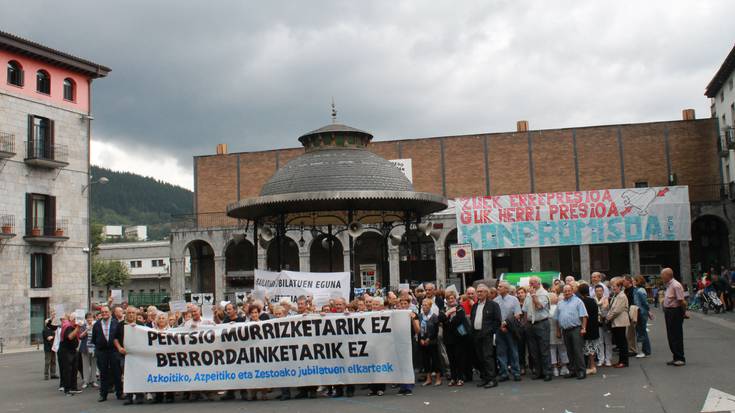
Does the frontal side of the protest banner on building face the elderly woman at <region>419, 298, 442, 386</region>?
yes

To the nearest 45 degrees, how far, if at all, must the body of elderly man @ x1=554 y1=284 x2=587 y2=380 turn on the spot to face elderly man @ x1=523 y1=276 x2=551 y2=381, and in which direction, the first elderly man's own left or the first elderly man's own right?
approximately 45° to the first elderly man's own right

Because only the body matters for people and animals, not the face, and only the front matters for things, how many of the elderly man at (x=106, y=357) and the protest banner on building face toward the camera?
2

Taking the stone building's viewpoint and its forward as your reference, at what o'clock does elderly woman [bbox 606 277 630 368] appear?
The elderly woman is roughly at 1 o'clock from the stone building.

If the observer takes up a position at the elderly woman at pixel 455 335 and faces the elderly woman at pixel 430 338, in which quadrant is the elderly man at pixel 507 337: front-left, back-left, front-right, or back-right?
back-right

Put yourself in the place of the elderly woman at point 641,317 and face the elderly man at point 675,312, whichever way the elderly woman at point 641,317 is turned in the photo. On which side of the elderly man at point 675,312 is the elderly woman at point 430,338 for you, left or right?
right

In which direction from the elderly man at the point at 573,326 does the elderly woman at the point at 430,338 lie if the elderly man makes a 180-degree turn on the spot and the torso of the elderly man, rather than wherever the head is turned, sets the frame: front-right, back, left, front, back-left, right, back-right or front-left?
back-left

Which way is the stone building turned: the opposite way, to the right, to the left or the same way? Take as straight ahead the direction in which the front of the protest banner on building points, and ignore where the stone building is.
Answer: to the left

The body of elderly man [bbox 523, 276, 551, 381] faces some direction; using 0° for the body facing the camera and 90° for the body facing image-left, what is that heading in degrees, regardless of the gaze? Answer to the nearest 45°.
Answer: approximately 45°

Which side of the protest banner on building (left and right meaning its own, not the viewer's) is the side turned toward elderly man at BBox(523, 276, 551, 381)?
front

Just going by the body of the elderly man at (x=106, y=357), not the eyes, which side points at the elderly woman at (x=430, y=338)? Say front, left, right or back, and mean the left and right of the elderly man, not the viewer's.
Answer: left

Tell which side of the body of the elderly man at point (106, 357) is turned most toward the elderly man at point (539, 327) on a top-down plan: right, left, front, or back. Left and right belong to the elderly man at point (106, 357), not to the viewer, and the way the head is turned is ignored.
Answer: left

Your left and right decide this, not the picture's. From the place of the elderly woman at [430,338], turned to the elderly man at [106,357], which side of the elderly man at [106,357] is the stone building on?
right

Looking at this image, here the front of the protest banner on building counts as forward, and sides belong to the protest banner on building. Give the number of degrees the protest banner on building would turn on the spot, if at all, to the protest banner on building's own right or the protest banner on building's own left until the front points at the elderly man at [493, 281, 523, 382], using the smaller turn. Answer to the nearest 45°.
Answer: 0° — it already faces them

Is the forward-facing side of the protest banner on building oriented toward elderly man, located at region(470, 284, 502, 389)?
yes

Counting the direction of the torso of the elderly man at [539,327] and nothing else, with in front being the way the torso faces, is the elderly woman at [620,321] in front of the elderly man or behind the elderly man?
behind

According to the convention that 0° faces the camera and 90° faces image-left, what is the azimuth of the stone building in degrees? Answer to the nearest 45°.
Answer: approximately 315°
